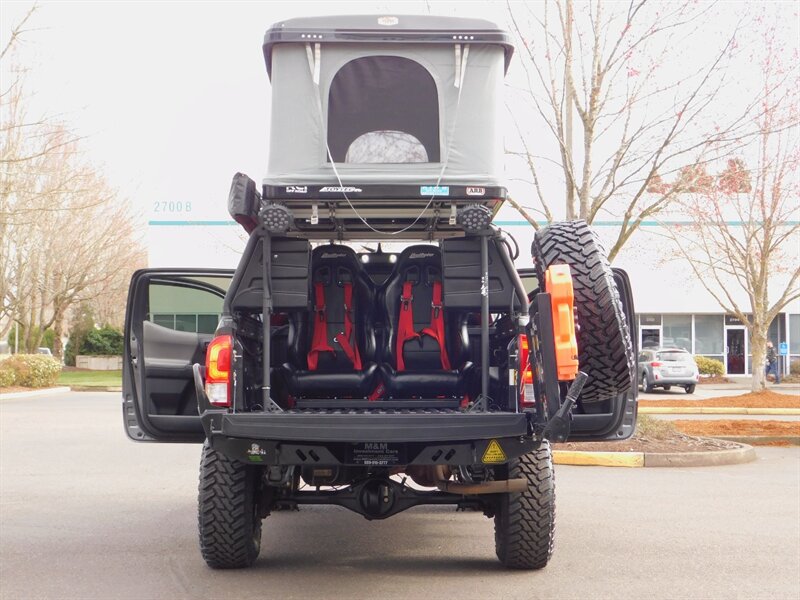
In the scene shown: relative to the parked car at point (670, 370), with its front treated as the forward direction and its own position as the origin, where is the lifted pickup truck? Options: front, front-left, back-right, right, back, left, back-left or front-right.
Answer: back-left

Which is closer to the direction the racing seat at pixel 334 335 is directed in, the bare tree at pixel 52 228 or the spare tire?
the spare tire

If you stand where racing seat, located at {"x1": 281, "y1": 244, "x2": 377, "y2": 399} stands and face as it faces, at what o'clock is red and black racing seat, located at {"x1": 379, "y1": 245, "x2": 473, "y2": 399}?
The red and black racing seat is roughly at 9 o'clock from the racing seat.

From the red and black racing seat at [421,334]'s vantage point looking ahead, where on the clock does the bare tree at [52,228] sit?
The bare tree is roughly at 5 o'clock from the red and black racing seat.

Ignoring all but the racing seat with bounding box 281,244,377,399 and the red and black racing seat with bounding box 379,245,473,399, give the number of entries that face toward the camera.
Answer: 2

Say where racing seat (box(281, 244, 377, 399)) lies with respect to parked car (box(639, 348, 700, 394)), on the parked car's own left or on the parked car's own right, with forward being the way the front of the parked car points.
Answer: on the parked car's own left

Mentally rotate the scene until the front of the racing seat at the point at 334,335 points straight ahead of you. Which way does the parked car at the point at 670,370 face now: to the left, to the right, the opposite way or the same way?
the opposite way

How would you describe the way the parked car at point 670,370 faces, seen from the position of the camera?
facing away from the viewer and to the left of the viewer

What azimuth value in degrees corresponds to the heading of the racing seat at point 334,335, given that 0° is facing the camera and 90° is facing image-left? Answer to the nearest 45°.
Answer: approximately 0°

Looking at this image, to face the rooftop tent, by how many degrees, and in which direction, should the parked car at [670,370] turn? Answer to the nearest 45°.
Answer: approximately 135° to its left

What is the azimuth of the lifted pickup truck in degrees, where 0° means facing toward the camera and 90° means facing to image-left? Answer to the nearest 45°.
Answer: approximately 180°

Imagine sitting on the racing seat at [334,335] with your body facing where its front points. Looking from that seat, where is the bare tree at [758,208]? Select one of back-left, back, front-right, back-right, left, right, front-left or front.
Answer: back-left

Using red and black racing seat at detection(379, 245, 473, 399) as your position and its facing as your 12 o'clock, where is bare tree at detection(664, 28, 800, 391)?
The bare tree is roughly at 7 o'clock from the red and black racing seat.

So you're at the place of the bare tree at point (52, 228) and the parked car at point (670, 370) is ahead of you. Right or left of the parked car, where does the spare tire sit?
right
